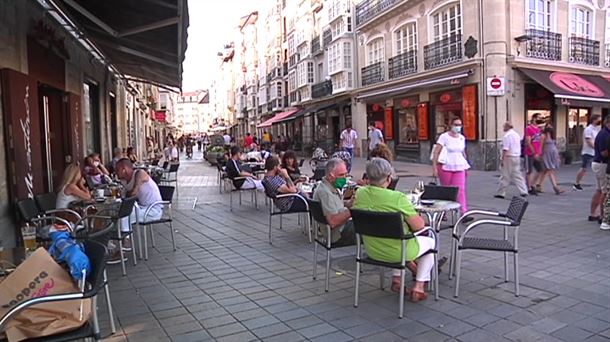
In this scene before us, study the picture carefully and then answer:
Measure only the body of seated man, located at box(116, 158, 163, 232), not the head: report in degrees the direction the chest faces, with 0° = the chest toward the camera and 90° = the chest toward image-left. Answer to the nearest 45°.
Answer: approximately 90°

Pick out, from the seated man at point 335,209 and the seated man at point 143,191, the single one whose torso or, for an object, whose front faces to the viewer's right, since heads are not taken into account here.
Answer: the seated man at point 335,209

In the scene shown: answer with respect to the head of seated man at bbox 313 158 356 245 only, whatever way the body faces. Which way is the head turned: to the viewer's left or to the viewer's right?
to the viewer's right

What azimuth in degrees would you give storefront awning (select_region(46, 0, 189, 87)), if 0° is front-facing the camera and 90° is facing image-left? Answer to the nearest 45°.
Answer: approximately 270°

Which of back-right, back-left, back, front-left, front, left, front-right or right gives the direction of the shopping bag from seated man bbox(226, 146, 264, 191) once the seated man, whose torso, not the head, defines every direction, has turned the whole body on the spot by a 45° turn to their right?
front-right

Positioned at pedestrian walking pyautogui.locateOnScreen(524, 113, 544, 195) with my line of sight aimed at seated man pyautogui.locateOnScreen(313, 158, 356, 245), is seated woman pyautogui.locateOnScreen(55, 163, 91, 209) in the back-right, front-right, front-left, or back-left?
front-right

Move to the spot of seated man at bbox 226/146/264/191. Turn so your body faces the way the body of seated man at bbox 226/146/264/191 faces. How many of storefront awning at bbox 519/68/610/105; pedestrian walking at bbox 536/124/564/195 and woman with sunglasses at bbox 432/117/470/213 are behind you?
0

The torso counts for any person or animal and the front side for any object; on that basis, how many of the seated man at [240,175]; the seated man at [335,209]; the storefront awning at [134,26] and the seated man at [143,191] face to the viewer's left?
1

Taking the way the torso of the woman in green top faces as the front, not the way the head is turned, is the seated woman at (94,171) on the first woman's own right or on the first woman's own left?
on the first woman's own left

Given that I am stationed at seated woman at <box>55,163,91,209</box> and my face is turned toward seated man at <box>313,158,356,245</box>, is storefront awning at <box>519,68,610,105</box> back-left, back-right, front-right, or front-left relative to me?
front-left

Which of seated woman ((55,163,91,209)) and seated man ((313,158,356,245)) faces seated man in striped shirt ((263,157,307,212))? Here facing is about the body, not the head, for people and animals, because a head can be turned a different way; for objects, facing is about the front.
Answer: seated woman ((55,163,91,209))

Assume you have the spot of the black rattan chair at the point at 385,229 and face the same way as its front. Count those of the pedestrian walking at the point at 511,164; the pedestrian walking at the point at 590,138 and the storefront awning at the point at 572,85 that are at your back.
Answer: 0

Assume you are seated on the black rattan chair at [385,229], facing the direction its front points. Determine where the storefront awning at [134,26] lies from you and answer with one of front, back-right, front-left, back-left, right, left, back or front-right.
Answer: left

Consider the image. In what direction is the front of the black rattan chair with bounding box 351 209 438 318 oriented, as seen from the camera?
facing away from the viewer and to the right of the viewer

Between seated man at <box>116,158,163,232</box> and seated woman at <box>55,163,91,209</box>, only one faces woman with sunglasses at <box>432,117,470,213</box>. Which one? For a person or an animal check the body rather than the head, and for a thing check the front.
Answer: the seated woman

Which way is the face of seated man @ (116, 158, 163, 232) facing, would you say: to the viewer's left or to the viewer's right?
to the viewer's left

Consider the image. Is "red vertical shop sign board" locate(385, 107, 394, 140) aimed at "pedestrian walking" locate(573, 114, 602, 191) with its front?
no

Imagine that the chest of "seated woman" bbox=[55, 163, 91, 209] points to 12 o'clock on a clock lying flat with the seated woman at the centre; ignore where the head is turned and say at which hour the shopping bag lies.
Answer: The shopping bag is roughly at 3 o'clock from the seated woman.

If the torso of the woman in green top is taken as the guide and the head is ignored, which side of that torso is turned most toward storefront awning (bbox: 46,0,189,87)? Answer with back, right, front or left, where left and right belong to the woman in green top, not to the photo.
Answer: left
